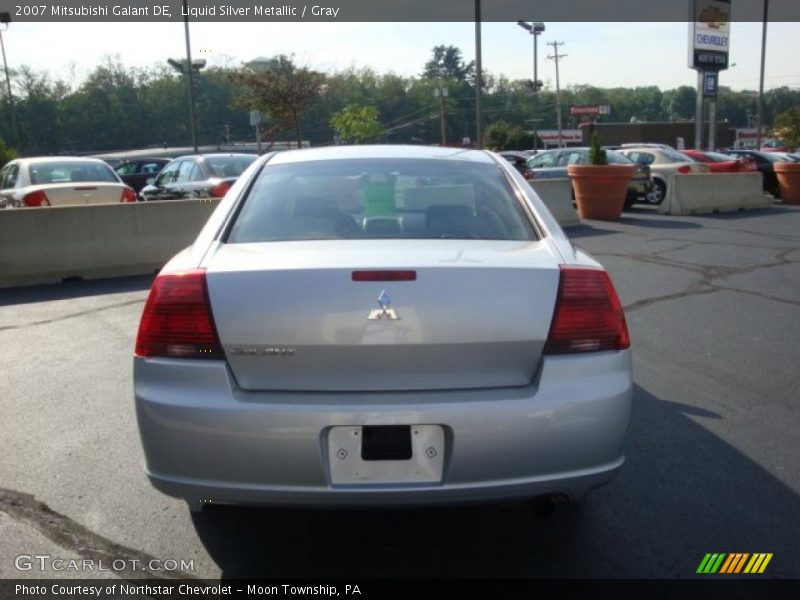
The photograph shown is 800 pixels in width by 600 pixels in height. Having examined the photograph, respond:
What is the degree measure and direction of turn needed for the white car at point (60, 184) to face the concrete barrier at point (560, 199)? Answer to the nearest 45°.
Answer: approximately 135° to its right

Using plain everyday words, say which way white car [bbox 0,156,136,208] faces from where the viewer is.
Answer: facing away from the viewer and to the left of the viewer

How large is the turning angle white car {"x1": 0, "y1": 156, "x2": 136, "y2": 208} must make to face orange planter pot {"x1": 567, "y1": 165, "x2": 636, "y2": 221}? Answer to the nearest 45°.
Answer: approximately 135° to its right

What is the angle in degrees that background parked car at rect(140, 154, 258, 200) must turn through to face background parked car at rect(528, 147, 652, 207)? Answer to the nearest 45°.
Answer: approximately 135° to its right

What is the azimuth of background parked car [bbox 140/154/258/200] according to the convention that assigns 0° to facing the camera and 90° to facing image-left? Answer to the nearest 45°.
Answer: approximately 135°

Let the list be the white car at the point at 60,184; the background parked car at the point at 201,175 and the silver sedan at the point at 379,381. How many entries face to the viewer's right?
0

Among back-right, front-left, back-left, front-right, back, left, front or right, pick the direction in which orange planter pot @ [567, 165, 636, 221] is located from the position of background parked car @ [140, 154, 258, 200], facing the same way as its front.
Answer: back-right

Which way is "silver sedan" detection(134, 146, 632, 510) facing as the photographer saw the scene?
facing away from the viewer

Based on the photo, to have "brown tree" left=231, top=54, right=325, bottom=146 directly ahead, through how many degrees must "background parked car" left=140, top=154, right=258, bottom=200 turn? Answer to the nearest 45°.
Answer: approximately 45° to its right

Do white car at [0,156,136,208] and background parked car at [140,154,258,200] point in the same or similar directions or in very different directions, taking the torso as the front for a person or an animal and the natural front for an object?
same or similar directions

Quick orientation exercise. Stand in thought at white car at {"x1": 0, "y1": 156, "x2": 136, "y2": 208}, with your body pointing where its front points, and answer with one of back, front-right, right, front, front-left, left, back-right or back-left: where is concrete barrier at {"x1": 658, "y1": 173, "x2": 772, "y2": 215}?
back-right

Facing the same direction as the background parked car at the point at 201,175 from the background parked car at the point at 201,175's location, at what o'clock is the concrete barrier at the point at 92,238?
The concrete barrier is roughly at 8 o'clock from the background parked car.
